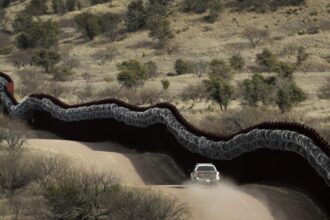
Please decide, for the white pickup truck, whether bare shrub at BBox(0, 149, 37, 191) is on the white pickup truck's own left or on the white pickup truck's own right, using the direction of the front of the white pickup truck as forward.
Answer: on the white pickup truck's own left

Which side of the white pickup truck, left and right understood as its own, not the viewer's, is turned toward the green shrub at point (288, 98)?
front

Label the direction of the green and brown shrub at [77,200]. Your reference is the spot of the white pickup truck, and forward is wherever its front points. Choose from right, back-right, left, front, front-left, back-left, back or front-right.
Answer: back-left

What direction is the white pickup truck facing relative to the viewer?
away from the camera

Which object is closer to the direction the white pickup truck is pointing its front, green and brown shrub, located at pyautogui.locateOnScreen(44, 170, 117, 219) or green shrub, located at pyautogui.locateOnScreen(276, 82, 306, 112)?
the green shrub
